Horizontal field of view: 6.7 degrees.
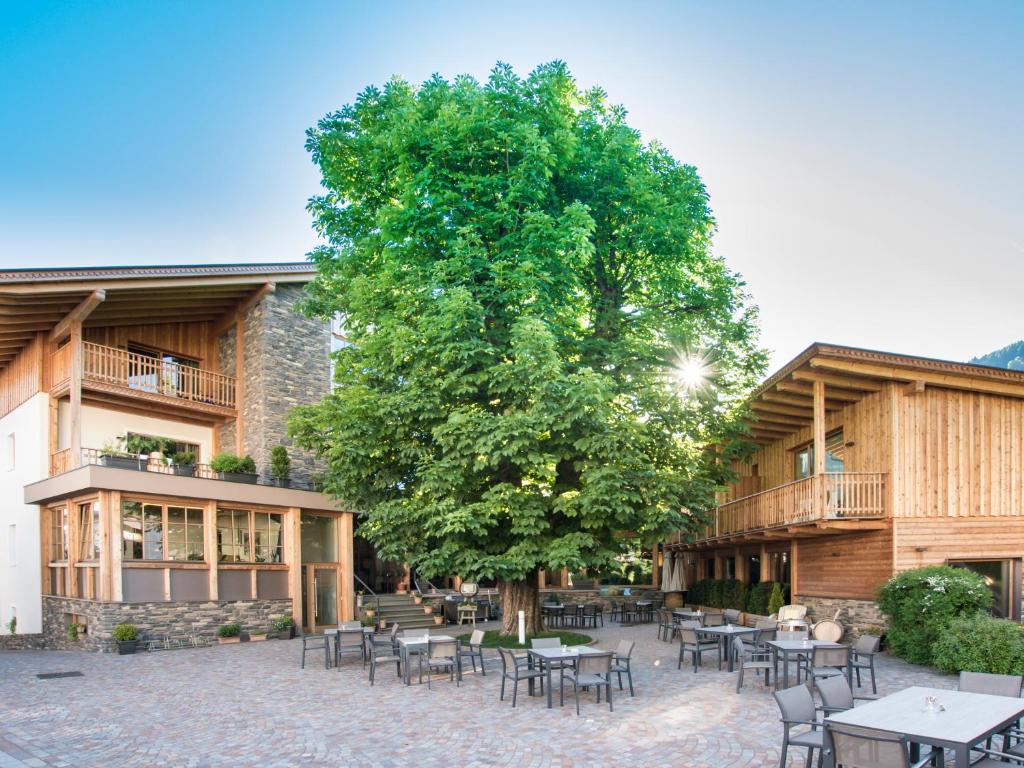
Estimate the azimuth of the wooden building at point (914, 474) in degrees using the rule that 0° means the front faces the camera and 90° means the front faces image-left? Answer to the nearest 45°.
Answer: approximately 45°

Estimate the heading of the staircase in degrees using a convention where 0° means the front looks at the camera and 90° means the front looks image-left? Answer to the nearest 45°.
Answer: approximately 315°

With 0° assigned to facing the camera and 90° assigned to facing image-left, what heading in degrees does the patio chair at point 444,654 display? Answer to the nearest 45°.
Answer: approximately 180°

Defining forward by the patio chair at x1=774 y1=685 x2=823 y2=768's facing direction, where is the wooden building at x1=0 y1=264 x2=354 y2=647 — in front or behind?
behind

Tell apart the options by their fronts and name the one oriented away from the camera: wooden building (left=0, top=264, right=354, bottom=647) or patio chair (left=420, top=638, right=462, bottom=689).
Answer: the patio chair

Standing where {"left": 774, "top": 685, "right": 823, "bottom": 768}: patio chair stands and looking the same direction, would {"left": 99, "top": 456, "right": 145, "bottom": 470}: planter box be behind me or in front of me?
behind

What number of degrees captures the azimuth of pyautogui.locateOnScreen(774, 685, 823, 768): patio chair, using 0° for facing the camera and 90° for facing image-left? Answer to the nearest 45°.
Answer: approximately 315°
